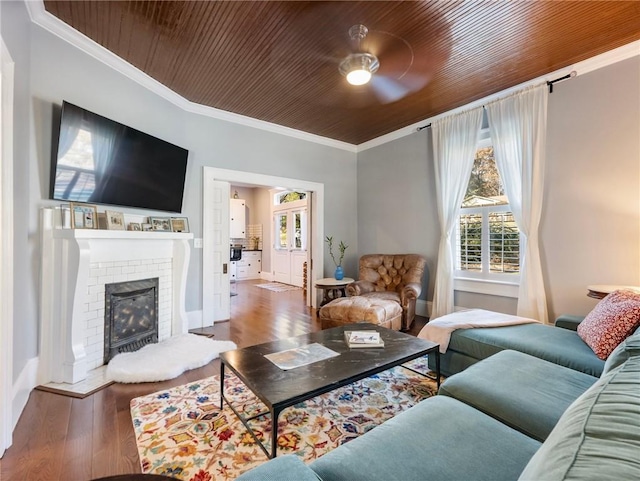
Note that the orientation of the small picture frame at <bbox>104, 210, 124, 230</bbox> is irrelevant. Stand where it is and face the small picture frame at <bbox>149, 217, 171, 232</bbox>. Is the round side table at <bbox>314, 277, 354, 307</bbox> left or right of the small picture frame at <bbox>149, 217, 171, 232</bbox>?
right

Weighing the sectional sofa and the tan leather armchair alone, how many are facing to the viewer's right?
0

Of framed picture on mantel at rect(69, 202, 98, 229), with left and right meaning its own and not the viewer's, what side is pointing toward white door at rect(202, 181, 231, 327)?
left

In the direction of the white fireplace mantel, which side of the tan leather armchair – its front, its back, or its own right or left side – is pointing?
front

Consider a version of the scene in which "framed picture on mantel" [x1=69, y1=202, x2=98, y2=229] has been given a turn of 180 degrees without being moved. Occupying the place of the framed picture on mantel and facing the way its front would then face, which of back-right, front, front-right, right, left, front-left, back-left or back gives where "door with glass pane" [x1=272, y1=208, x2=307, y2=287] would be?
right

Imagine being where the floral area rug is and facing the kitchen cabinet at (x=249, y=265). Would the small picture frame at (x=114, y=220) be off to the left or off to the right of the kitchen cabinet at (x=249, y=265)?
left

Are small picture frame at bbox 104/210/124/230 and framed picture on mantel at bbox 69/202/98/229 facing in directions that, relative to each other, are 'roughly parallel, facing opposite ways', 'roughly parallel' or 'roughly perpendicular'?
roughly parallel

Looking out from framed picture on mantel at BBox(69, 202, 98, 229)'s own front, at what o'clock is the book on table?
The book on table is roughly at 12 o'clock from the framed picture on mantel.

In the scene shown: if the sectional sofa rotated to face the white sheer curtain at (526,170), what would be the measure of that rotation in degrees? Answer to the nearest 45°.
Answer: approximately 45° to its right

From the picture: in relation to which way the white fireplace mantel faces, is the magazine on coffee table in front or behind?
in front

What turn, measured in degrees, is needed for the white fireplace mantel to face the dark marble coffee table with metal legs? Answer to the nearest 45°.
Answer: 0° — it already faces it

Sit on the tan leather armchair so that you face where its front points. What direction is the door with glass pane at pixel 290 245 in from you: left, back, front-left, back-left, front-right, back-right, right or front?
right

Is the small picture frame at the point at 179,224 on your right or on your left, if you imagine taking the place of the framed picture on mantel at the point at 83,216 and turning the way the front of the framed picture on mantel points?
on your left

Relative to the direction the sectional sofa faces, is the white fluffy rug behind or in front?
in front

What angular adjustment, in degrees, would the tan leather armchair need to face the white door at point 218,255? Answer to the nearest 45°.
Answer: approximately 45° to its right

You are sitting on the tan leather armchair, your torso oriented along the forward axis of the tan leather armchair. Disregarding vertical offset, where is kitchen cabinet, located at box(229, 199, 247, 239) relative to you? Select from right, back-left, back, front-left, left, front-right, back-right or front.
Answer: right

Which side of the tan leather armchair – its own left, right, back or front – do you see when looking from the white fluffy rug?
front

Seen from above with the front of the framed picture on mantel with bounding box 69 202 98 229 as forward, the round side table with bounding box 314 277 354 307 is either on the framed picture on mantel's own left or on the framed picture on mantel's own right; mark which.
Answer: on the framed picture on mantel's own left
